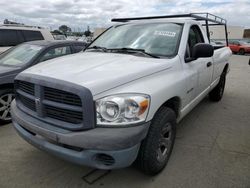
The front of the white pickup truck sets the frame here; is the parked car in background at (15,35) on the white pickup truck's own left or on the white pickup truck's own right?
on the white pickup truck's own right

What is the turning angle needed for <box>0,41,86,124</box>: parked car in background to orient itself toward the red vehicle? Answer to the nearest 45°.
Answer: approximately 180°

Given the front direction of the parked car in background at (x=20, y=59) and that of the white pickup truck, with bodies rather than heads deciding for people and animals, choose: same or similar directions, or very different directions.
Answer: same or similar directions

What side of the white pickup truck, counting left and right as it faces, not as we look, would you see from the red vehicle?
back

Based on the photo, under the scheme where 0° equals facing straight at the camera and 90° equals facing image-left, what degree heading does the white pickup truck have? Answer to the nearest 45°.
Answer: approximately 45°

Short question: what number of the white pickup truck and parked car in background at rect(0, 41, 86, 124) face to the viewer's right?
0

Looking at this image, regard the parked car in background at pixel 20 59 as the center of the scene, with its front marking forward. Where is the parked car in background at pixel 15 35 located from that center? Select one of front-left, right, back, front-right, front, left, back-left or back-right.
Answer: back-right

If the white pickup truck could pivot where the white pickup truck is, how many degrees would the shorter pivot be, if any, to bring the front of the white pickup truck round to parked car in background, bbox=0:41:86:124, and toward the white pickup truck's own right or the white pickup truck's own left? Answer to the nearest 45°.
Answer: approximately 90° to the white pickup truck's own right

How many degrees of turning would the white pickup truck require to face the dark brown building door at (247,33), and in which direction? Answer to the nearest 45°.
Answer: approximately 180°

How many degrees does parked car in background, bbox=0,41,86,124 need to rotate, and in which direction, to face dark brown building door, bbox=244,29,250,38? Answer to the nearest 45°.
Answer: approximately 180°

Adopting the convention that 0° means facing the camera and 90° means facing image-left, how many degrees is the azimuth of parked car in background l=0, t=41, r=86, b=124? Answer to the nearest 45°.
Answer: approximately 45°
